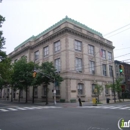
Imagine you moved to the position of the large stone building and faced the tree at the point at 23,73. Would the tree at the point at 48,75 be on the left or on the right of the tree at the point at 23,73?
left
